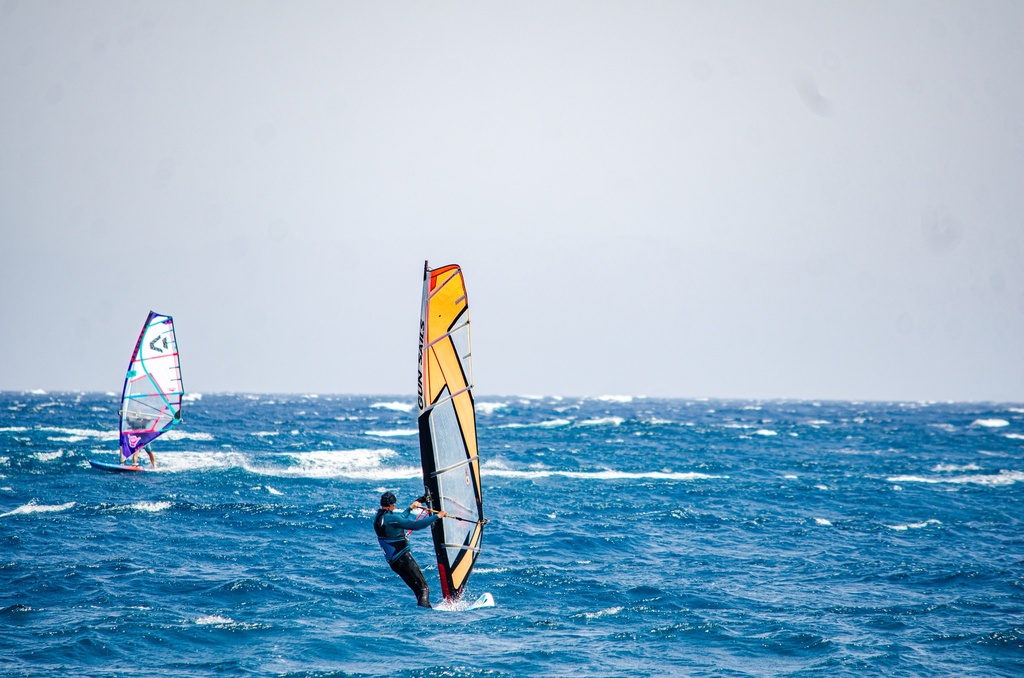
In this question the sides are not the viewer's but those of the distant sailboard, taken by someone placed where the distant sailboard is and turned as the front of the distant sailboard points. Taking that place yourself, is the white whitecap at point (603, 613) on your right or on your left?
on your left

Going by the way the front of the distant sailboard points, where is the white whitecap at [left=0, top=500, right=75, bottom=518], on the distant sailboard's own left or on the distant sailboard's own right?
on the distant sailboard's own left

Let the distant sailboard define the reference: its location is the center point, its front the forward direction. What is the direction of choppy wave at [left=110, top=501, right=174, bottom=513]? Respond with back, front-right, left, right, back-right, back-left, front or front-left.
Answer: left

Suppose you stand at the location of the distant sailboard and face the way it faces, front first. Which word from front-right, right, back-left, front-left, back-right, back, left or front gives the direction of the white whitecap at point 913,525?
back-left

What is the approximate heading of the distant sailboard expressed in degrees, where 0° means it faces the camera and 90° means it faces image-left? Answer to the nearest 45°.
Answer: approximately 90°

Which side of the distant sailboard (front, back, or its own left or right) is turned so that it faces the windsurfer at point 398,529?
left

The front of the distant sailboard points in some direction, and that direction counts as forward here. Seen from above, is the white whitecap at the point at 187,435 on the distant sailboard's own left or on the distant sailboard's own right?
on the distant sailboard's own right

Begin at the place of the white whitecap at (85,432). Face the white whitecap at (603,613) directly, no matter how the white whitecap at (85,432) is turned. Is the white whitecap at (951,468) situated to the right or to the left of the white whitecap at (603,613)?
left

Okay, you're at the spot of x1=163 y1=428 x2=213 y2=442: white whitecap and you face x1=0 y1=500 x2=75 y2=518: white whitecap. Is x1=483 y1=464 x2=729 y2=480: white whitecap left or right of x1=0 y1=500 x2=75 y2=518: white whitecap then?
left

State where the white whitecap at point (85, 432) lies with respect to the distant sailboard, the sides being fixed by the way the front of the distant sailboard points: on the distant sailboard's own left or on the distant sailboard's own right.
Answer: on the distant sailboard's own right
